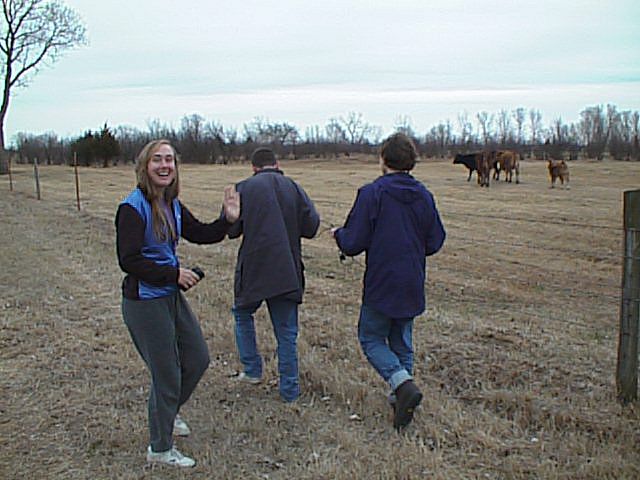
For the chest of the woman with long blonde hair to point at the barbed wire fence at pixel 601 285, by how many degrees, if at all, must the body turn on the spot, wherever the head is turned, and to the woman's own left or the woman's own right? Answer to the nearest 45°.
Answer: approximately 90° to the woman's own left

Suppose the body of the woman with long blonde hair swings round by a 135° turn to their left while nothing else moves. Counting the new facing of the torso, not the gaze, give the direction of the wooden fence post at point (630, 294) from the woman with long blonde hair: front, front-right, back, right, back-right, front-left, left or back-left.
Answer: right

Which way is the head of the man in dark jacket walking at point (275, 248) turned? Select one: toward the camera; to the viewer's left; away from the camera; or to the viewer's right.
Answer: away from the camera

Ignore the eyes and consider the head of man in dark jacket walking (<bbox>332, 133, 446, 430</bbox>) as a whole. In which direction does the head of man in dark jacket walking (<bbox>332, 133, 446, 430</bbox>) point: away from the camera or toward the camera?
away from the camera

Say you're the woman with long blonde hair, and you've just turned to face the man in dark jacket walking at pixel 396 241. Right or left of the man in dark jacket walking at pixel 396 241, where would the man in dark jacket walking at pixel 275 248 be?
left

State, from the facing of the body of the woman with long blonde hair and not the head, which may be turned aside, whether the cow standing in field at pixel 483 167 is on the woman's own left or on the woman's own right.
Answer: on the woman's own left

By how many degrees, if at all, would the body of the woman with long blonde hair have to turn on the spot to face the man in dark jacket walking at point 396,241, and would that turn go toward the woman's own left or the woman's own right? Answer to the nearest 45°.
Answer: approximately 45° to the woman's own left

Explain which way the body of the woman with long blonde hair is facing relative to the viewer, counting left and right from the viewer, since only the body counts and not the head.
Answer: facing the viewer and to the right of the viewer
